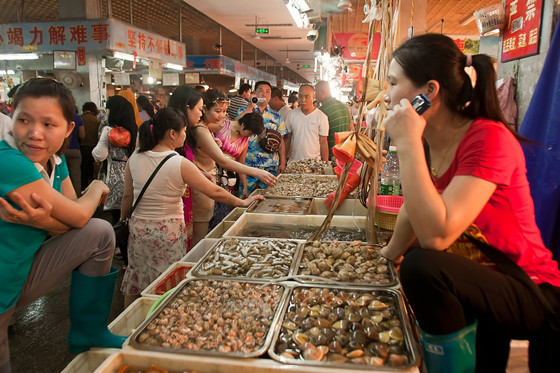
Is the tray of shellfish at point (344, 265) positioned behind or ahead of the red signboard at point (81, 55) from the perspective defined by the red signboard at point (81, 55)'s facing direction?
ahead

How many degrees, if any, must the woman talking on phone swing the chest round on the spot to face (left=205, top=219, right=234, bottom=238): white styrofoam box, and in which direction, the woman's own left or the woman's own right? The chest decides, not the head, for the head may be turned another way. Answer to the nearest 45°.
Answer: approximately 45° to the woman's own right

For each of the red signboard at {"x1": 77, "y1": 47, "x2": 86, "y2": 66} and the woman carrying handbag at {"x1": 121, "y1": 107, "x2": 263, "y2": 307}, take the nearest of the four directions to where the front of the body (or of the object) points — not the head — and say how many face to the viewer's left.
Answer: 0

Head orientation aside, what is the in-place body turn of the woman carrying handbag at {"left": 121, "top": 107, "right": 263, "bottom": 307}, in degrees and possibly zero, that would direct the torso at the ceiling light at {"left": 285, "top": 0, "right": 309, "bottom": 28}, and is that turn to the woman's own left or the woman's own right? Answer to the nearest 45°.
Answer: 0° — they already face it

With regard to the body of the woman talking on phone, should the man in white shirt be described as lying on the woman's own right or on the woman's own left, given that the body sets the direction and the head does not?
on the woman's own right

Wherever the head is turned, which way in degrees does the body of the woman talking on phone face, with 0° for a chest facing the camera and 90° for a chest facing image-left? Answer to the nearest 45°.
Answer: approximately 90°

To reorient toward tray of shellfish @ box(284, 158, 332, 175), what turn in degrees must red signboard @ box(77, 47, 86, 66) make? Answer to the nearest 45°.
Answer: approximately 45° to its left

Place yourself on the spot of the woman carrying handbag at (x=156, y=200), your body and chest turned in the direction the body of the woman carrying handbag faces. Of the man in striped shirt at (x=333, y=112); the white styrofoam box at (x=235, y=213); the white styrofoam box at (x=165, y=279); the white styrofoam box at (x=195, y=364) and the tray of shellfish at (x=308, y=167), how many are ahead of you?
3

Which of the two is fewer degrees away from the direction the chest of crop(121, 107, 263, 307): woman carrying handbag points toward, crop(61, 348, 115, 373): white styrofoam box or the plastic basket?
the plastic basket

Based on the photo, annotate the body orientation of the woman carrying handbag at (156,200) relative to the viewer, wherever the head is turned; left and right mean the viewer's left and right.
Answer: facing away from the viewer and to the right of the viewer

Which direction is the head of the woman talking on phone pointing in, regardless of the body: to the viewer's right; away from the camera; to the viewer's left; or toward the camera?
to the viewer's left

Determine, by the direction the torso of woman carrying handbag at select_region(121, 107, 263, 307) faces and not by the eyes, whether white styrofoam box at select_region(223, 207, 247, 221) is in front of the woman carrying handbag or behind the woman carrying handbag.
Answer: in front
